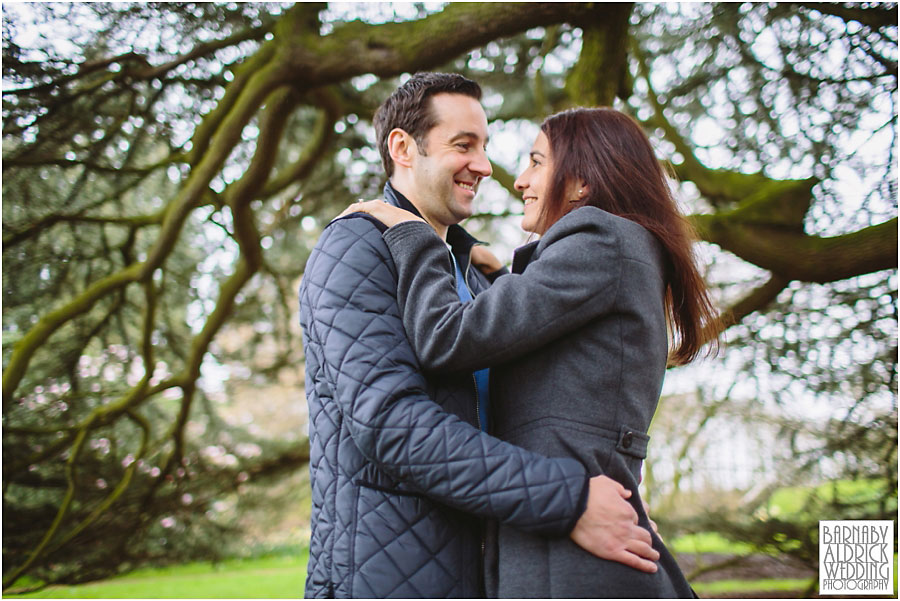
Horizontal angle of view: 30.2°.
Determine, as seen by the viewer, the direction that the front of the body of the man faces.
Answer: to the viewer's right

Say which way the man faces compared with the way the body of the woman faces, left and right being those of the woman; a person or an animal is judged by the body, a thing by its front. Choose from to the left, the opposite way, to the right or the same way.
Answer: the opposite way

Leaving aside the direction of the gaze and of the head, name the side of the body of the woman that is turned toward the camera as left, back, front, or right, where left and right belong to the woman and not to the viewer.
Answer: left

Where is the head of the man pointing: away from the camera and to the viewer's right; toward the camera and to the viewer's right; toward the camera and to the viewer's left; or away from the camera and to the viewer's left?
toward the camera and to the viewer's right

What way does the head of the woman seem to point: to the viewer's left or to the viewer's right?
to the viewer's left
